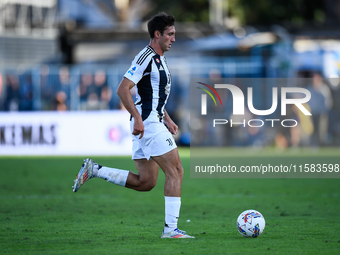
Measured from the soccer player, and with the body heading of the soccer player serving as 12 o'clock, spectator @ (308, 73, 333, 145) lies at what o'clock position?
The spectator is roughly at 10 o'clock from the soccer player.

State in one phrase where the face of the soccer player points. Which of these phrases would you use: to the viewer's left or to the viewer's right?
to the viewer's right

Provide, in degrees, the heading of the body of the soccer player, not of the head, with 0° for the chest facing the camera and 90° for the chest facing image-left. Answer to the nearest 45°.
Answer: approximately 270°
